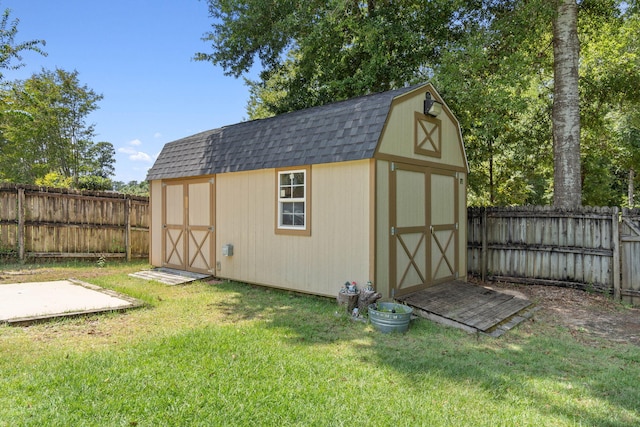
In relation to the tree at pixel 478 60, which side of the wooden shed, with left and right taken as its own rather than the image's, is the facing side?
left

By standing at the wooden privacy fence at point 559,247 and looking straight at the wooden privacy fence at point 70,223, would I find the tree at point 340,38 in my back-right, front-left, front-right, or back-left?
front-right

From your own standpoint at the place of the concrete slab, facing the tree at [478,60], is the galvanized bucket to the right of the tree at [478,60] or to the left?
right

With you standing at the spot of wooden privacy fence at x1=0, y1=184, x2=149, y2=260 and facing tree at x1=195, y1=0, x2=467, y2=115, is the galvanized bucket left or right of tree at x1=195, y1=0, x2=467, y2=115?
right

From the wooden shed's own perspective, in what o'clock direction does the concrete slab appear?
The concrete slab is roughly at 4 o'clock from the wooden shed.

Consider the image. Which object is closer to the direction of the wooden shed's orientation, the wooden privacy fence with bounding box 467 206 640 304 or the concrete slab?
the wooden privacy fence

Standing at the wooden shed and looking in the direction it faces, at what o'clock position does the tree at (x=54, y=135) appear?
The tree is roughly at 6 o'clock from the wooden shed.

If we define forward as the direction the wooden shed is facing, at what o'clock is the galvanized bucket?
The galvanized bucket is roughly at 1 o'clock from the wooden shed.

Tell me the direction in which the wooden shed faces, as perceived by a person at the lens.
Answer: facing the viewer and to the right of the viewer

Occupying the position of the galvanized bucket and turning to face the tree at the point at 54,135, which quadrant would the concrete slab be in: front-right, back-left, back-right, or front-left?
front-left
